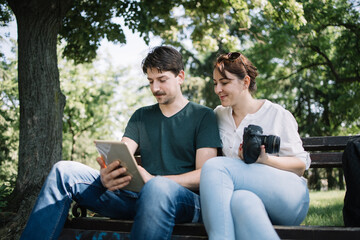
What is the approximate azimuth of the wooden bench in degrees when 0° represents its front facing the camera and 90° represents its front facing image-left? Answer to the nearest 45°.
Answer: approximately 0°

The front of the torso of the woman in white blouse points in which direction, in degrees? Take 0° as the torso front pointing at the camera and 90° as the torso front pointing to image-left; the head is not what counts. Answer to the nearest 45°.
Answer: approximately 45°
